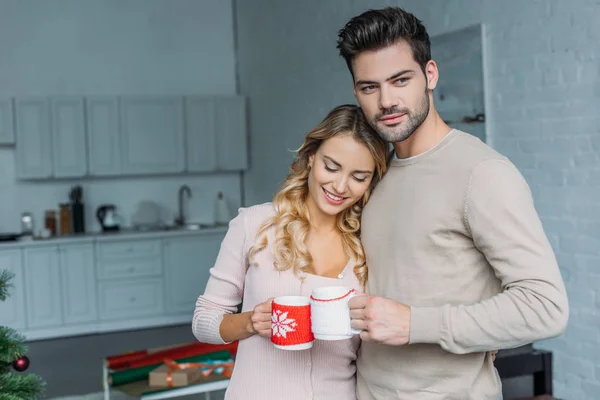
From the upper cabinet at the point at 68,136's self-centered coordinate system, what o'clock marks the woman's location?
The woman is roughly at 12 o'clock from the upper cabinet.

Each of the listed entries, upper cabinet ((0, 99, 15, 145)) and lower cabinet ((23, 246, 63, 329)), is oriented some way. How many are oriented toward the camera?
2

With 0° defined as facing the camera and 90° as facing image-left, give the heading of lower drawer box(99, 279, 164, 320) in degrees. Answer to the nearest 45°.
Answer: approximately 0°

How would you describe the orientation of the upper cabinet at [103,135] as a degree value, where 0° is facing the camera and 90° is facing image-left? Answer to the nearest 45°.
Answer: approximately 0°

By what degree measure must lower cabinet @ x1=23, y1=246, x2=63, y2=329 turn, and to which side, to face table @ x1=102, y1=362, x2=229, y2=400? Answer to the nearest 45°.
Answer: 0° — it already faces it
